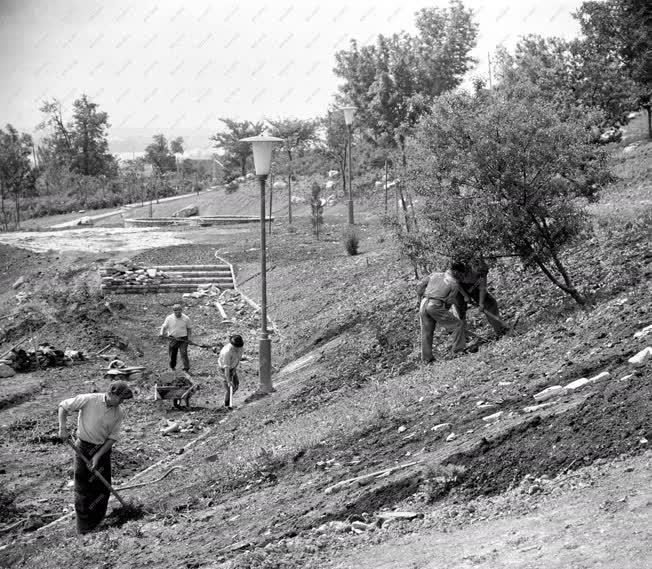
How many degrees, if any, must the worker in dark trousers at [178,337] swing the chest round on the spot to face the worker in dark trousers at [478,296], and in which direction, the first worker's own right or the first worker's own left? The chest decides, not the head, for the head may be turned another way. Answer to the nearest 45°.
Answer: approximately 45° to the first worker's own left

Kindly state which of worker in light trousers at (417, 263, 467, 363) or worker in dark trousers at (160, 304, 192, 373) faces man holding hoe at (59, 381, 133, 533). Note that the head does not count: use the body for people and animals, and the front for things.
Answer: worker in dark trousers at (160, 304, 192, 373)

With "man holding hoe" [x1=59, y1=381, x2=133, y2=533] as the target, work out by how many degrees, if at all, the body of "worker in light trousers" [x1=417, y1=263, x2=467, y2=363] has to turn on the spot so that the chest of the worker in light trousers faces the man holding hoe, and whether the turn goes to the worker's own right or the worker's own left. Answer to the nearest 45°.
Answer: approximately 180°

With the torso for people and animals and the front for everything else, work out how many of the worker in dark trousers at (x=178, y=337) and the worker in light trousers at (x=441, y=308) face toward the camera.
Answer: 1

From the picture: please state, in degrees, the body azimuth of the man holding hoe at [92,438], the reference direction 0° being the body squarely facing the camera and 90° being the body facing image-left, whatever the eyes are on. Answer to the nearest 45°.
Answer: approximately 315°

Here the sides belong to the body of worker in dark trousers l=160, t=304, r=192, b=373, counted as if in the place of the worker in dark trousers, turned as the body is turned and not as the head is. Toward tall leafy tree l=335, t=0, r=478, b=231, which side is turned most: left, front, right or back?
back

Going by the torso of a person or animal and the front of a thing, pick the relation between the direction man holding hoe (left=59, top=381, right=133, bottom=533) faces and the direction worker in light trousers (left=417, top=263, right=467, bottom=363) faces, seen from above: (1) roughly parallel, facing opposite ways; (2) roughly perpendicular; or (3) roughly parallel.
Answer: roughly perpendicular

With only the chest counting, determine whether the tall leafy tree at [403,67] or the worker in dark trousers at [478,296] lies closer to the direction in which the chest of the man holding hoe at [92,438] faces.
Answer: the worker in dark trousers

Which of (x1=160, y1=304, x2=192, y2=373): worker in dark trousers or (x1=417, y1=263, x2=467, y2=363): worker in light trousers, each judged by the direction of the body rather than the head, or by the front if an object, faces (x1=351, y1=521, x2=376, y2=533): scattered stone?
(x1=160, y1=304, x2=192, y2=373): worker in dark trousers

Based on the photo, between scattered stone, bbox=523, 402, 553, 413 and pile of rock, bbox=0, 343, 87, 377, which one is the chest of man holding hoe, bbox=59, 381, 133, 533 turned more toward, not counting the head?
the scattered stone

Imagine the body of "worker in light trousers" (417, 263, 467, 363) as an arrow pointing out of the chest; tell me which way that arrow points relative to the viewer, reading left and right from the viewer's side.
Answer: facing away from the viewer and to the right of the viewer

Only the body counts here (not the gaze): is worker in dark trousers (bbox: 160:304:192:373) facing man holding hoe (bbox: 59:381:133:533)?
yes
